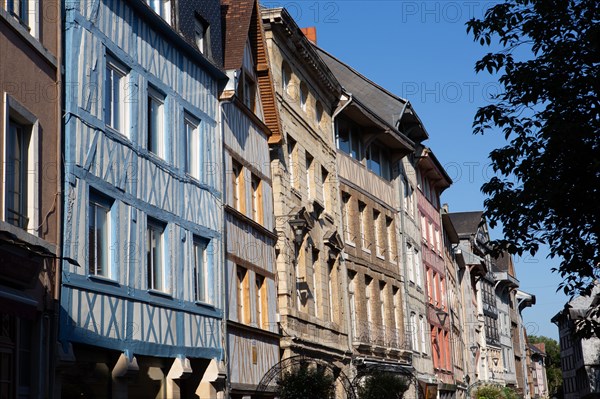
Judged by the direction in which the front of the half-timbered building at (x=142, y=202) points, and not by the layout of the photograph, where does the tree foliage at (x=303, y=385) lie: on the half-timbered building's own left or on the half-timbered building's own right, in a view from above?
on the half-timbered building's own left

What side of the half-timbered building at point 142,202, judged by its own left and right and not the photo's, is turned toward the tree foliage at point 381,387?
left

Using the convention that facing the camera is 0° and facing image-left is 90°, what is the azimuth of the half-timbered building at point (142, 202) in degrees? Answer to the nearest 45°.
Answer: approximately 315°

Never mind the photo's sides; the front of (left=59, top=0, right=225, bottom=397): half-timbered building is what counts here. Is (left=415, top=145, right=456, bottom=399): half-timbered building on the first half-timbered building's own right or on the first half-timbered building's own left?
on the first half-timbered building's own left

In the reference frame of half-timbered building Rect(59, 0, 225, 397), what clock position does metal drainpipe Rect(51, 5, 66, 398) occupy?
The metal drainpipe is roughly at 2 o'clock from the half-timbered building.

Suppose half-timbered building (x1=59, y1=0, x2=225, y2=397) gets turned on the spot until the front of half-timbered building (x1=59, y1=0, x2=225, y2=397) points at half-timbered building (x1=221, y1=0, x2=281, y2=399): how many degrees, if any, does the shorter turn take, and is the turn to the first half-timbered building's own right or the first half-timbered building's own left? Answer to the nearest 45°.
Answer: approximately 90° to the first half-timbered building's own left

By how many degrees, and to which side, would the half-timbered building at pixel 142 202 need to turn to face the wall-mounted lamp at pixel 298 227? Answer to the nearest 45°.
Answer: approximately 90° to its left
